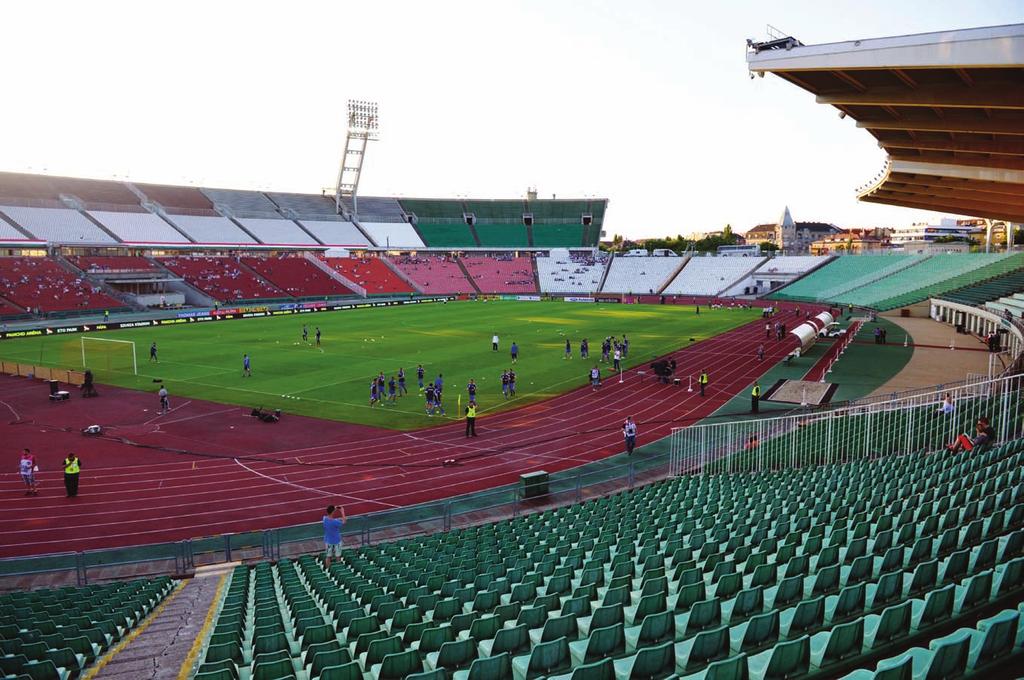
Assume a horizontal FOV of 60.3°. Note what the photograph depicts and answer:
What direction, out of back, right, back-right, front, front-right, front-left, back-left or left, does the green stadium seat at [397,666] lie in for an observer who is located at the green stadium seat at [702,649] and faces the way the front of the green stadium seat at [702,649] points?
front-left

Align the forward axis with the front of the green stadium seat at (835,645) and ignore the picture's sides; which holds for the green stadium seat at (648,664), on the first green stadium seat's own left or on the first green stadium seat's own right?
on the first green stadium seat's own left

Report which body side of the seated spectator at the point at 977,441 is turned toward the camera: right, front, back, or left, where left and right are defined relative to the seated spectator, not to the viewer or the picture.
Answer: left

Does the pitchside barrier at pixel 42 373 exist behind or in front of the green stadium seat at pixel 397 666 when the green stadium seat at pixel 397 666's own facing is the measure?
in front

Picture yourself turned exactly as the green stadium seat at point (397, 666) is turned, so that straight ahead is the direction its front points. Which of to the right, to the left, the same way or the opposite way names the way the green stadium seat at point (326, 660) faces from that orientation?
the same way

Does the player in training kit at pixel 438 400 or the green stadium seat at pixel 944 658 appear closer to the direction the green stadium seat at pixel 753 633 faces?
the player in training kit

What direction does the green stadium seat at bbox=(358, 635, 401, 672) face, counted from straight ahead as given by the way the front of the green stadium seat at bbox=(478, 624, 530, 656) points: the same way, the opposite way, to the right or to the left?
the same way

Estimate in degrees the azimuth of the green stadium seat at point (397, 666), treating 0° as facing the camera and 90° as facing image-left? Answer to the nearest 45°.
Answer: approximately 135°

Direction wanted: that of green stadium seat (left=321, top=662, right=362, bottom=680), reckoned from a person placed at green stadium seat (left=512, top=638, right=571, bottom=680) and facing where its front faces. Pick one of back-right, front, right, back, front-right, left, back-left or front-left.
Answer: front-left

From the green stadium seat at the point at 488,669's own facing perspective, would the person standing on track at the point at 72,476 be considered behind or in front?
in front

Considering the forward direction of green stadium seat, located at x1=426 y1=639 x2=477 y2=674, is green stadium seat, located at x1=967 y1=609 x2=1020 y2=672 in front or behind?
behind

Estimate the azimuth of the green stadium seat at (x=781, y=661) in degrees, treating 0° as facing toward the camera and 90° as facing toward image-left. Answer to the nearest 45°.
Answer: approximately 135°

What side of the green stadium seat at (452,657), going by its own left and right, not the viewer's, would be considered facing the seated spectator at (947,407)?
right

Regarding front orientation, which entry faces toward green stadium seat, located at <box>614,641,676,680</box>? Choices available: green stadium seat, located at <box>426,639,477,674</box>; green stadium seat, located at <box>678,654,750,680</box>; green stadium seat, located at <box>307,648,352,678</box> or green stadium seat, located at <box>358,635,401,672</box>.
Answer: green stadium seat, located at <box>678,654,750,680</box>

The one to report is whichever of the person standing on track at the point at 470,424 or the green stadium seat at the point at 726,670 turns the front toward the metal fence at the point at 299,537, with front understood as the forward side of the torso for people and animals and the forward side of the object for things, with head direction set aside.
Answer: the green stadium seat

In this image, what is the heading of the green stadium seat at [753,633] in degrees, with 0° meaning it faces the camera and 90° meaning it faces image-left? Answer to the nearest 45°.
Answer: approximately 135°

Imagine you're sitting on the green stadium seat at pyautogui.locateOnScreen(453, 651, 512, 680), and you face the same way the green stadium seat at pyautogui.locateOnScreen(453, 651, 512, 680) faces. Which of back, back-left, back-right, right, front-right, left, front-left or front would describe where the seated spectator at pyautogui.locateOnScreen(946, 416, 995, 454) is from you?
right
